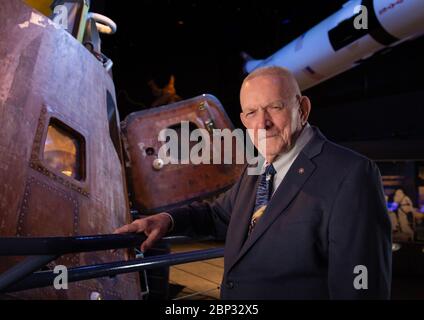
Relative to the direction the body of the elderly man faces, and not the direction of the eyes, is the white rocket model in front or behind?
behind

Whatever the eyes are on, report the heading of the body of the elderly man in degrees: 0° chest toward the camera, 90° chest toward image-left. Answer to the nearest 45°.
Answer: approximately 45°

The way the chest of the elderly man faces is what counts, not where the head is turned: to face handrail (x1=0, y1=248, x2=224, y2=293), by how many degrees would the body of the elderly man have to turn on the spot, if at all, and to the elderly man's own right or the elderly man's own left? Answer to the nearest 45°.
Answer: approximately 90° to the elderly man's own right
